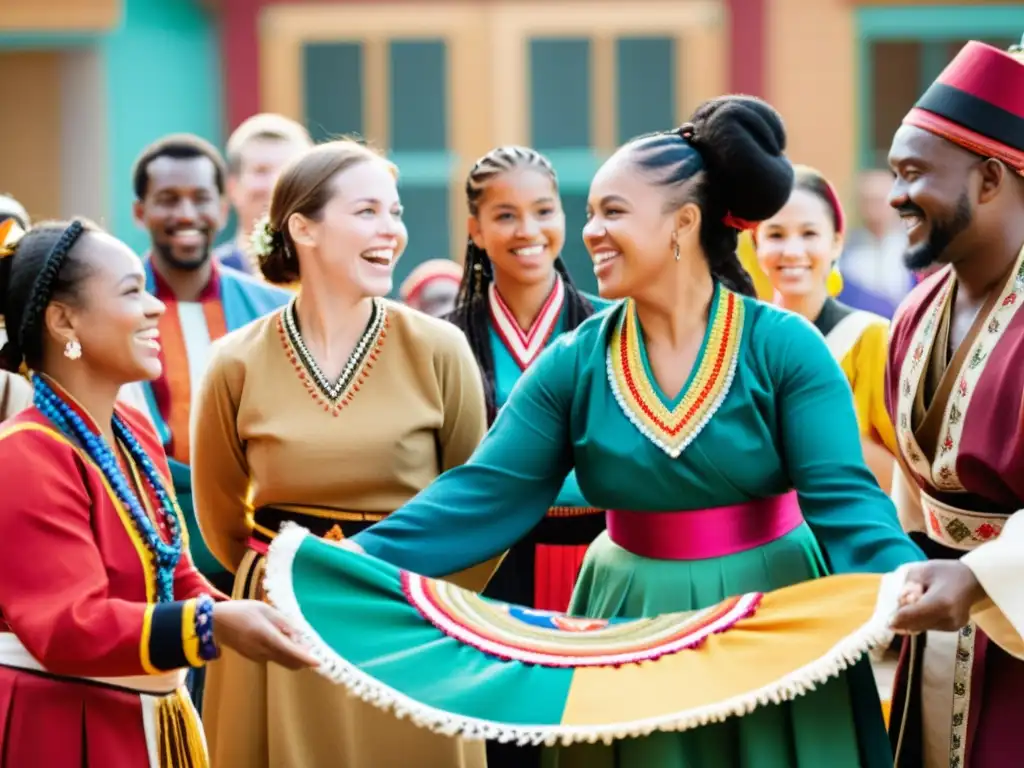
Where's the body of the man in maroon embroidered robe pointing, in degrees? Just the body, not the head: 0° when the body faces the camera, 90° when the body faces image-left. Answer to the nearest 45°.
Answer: approximately 45°

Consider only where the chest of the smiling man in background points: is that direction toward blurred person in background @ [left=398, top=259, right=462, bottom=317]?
no

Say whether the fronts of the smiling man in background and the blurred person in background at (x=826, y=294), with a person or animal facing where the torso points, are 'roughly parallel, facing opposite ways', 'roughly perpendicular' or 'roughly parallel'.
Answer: roughly parallel

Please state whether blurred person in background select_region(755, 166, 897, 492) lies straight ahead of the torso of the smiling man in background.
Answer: no

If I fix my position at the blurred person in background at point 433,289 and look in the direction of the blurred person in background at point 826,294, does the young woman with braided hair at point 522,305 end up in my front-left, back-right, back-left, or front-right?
front-right

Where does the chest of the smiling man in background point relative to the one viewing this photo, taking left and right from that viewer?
facing the viewer

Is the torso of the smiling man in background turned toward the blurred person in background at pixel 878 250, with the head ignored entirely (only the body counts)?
no

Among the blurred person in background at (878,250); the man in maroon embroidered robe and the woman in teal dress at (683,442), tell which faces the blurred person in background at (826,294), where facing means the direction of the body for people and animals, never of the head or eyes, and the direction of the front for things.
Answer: the blurred person in background at (878,250)

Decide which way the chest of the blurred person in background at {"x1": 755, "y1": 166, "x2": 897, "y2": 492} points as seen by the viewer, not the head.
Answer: toward the camera

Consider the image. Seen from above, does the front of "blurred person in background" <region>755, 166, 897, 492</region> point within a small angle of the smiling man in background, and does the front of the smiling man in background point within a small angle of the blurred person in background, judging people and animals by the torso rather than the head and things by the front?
no

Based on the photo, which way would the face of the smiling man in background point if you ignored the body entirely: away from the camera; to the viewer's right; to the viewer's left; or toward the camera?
toward the camera

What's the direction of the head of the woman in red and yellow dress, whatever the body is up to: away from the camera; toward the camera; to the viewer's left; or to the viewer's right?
to the viewer's right

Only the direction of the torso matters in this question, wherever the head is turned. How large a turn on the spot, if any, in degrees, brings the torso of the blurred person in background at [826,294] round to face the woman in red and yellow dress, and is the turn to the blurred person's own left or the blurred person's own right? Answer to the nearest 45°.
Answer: approximately 45° to the blurred person's own right

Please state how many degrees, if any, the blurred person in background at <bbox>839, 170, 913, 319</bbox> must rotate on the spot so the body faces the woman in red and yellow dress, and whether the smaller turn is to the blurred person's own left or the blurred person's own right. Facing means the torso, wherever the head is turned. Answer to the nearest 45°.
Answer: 0° — they already face them

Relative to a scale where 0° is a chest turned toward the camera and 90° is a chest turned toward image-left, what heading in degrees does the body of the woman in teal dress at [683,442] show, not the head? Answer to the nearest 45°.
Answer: approximately 45°

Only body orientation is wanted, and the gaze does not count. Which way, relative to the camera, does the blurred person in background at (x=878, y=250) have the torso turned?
toward the camera

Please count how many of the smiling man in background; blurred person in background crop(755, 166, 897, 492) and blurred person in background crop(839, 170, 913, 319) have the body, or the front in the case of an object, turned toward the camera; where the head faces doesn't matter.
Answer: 3
